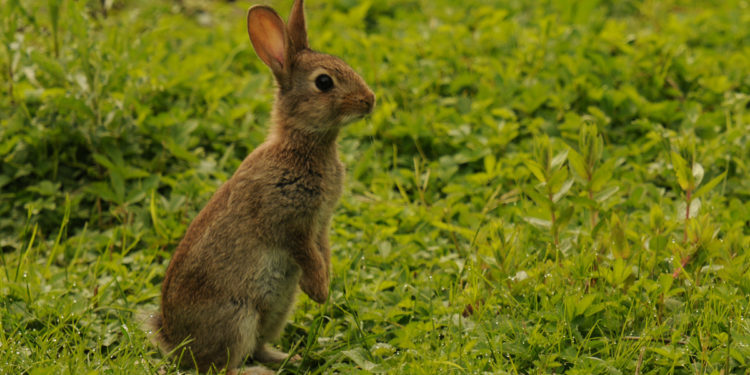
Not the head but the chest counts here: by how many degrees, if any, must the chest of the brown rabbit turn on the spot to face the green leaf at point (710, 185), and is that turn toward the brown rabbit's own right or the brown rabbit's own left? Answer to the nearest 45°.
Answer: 0° — it already faces it

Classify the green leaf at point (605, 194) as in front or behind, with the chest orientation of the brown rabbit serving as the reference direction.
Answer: in front

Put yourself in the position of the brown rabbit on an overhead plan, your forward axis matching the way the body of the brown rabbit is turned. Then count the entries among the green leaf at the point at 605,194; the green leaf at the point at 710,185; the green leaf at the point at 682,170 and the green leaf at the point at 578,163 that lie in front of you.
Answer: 4

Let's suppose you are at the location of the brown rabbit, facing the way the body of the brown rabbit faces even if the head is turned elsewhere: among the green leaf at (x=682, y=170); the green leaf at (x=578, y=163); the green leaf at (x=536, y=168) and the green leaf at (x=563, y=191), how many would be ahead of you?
4

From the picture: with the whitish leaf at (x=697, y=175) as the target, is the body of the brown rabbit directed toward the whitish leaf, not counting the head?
yes

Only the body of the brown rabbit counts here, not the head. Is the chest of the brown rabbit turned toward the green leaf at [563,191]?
yes

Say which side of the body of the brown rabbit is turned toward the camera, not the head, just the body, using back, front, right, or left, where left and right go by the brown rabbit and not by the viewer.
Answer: right

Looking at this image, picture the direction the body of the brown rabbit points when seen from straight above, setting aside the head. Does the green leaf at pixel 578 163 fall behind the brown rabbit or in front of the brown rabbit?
in front

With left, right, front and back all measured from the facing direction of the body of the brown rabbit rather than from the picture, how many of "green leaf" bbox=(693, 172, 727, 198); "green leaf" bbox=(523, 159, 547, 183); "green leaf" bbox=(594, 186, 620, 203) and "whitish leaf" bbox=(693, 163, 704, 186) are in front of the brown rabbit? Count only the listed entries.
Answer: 4

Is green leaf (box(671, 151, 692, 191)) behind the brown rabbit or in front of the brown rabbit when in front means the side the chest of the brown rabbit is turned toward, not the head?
in front
